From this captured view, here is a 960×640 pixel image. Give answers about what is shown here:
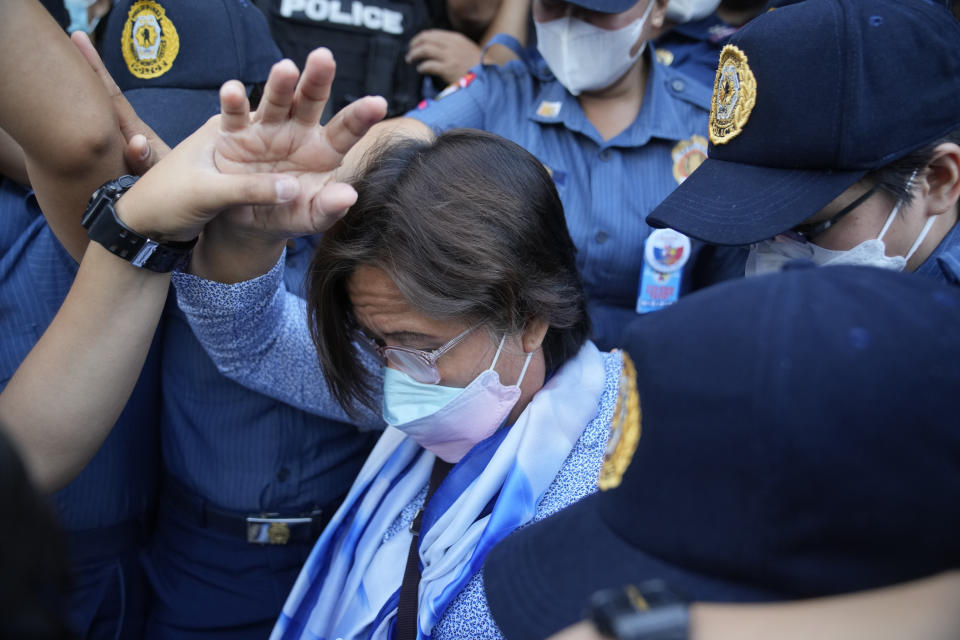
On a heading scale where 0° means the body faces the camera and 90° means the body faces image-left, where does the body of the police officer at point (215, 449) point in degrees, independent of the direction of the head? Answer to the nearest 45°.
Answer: approximately 0°

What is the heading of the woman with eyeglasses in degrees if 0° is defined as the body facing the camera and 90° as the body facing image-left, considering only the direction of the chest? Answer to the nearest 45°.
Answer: approximately 45°

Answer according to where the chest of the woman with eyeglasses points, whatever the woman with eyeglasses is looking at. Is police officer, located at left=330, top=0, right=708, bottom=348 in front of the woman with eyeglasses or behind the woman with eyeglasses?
behind

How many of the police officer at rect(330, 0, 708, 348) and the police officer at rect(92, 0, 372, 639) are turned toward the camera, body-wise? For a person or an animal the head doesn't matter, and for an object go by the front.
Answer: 2

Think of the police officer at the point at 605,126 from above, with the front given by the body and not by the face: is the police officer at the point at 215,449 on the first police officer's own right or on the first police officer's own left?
on the first police officer's own right
